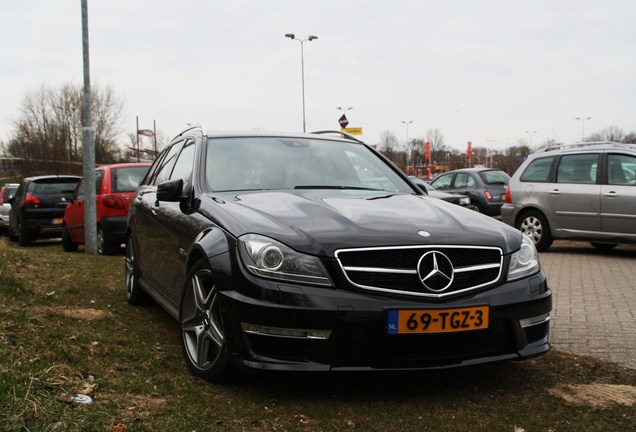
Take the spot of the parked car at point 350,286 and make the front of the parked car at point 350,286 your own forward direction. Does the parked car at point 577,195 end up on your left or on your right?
on your left

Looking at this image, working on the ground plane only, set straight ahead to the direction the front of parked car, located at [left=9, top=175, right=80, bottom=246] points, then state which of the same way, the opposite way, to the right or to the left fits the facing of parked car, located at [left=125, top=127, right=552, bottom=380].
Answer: the opposite way

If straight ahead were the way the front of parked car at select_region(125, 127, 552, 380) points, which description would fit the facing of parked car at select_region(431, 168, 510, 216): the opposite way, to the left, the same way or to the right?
the opposite way

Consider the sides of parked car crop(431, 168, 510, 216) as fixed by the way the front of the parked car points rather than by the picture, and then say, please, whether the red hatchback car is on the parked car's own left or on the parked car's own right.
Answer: on the parked car's own left

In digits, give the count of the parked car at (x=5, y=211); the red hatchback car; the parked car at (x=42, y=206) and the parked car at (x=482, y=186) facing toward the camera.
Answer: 0

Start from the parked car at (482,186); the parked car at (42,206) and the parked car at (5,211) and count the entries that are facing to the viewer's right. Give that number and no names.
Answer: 0

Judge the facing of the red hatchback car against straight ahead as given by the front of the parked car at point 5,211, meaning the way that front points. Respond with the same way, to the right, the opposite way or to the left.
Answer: the same way

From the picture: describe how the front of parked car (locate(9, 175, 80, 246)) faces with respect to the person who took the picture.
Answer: facing away from the viewer and to the left of the viewer

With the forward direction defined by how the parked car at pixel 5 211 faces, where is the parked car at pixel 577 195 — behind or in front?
behind

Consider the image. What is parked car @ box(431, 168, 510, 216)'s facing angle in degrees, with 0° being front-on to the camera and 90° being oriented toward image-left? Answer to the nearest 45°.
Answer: approximately 135°

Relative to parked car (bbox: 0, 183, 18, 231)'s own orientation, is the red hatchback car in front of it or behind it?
behind

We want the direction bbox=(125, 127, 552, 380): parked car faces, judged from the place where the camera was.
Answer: facing the viewer and to the right of the viewer

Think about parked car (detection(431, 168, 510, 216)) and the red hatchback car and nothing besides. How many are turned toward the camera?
0

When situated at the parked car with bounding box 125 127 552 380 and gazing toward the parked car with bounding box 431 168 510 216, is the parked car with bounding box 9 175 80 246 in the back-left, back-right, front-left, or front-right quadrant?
front-left

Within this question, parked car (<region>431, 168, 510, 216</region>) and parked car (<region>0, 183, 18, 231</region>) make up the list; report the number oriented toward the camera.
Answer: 0

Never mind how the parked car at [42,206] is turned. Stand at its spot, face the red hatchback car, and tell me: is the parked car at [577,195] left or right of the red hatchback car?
left

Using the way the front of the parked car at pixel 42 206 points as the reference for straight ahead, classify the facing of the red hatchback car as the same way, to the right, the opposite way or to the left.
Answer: the same way

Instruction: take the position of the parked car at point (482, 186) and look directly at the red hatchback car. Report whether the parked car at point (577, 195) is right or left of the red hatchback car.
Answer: left
